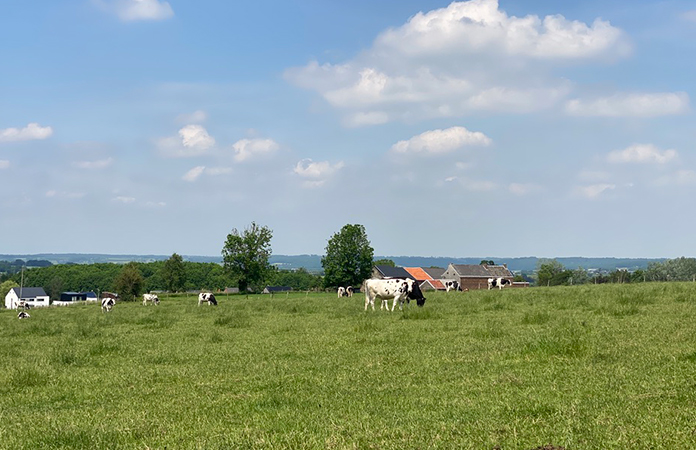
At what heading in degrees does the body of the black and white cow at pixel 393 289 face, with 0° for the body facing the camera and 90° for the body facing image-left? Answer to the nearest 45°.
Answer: approximately 270°
